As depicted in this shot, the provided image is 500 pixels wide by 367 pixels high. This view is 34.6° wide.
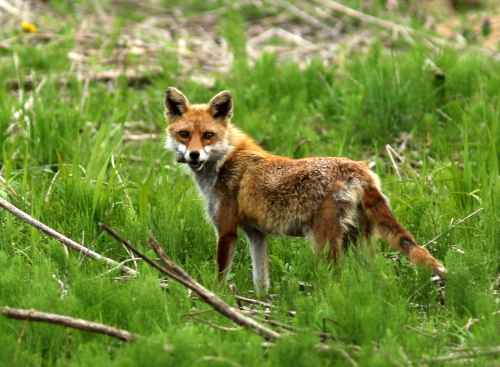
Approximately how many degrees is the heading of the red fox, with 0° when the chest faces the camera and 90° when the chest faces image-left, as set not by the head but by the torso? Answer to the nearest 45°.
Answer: approximately 90°

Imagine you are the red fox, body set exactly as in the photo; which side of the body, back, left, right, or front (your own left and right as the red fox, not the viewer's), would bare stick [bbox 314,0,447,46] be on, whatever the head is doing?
right

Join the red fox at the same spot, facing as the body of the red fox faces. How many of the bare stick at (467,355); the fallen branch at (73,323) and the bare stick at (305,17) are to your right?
1

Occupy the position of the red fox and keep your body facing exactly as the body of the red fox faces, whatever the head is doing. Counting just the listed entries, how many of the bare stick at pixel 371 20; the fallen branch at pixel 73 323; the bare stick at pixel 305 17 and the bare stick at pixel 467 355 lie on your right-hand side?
2

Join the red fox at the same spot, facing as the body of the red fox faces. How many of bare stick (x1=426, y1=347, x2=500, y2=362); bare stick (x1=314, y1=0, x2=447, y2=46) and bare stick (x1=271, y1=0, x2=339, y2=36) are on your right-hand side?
2

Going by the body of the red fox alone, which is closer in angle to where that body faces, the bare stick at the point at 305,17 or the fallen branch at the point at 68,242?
the fallen branch

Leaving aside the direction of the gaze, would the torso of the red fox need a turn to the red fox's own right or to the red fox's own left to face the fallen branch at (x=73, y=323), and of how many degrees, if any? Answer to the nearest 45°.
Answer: approximately 45° to the red fox's own left

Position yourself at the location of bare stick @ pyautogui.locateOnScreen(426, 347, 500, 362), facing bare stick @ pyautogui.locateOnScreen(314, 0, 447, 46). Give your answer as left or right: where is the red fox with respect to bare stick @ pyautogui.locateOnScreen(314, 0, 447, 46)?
left

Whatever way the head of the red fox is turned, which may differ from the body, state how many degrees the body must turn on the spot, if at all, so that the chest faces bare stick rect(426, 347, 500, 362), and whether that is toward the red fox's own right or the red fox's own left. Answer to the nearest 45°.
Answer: approximately 135° to the red fox's own left

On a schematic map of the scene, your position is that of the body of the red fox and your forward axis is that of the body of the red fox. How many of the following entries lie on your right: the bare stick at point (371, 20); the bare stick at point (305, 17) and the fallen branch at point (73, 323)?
2

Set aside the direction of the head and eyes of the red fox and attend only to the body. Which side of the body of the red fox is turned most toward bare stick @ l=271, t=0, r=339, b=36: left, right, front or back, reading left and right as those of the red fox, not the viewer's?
right
